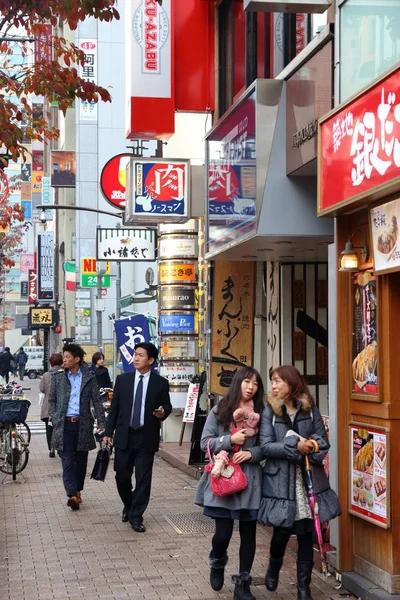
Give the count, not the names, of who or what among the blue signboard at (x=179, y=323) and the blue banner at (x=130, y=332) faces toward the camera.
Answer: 2

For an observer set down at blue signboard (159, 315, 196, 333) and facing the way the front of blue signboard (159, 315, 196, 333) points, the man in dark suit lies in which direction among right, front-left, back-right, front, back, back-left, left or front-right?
front

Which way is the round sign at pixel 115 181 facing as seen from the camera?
toward the camera

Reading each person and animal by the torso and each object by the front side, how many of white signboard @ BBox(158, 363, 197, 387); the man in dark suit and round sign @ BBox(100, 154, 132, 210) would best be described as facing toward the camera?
3

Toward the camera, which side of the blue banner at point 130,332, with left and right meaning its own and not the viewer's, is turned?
front

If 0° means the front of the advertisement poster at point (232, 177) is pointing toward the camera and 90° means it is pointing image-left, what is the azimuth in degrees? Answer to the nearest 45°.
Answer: approximately 45°

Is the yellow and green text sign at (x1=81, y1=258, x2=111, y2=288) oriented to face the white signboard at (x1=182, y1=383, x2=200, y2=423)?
yes

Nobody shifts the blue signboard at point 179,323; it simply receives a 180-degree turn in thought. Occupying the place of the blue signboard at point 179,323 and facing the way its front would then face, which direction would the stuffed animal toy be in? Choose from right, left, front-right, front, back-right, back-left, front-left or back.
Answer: back

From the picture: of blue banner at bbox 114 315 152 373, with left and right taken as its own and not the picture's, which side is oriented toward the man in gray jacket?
front

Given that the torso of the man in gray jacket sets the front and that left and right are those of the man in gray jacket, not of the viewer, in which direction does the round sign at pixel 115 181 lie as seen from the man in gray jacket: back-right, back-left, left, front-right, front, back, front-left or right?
back

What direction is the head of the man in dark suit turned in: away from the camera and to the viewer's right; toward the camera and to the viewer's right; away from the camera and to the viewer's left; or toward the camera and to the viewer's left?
toward the camera and to the viewer's left

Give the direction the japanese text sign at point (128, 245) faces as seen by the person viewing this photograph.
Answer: facing the viewer

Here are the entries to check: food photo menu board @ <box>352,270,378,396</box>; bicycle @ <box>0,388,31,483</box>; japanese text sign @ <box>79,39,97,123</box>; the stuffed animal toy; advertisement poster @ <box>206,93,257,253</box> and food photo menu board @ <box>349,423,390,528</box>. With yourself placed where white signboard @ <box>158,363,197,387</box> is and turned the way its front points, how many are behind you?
1

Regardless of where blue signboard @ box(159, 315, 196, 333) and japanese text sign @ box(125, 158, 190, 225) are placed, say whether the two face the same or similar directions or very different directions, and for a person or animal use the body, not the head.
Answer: same or similar directions

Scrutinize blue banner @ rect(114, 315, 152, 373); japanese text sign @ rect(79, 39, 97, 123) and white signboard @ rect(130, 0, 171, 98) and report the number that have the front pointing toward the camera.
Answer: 3

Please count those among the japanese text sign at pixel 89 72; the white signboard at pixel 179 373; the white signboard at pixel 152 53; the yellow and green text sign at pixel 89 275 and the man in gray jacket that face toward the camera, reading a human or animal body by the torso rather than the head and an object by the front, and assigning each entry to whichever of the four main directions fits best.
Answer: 5
